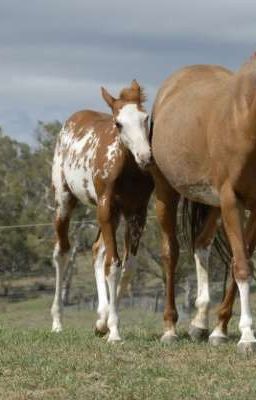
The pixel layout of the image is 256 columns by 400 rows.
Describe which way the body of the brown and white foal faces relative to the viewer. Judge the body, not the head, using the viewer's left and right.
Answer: facing the viewer and to the right of the viewer

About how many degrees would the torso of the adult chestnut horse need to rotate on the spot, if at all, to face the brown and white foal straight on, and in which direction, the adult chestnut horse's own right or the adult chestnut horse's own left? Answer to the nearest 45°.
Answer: approximately 180°

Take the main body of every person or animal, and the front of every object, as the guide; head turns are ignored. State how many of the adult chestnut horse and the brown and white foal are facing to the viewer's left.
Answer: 0

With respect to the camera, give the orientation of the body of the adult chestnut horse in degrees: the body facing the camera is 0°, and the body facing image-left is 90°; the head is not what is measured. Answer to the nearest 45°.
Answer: approximately 315°
